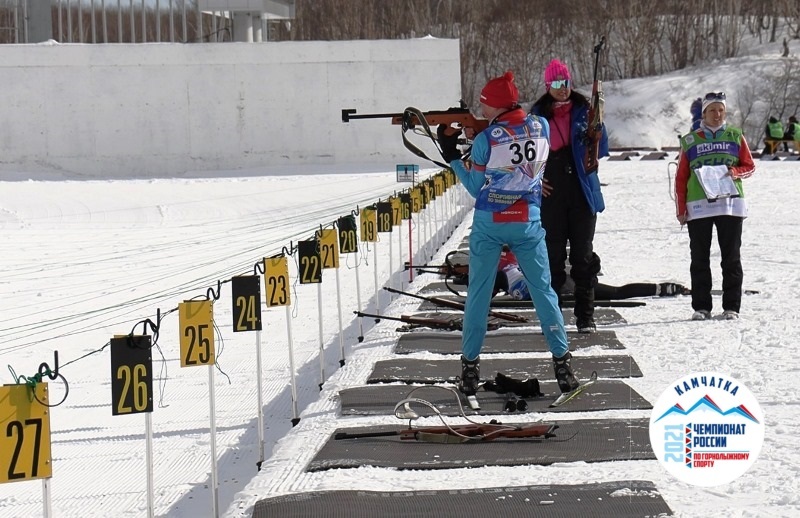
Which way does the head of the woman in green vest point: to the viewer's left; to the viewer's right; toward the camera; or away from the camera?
toward the camera

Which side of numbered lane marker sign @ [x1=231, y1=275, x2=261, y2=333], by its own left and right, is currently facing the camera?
front

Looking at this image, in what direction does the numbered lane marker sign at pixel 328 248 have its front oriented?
toward the camera

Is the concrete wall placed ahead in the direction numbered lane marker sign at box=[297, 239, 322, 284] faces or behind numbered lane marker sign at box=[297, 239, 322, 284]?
behind

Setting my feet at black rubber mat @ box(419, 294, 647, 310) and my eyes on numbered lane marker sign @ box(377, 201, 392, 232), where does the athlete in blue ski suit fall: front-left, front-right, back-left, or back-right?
back-left

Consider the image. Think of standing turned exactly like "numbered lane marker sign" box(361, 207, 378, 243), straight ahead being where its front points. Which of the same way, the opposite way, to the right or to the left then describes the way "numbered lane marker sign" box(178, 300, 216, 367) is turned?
the same way

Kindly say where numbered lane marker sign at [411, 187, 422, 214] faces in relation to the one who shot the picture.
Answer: facing the viewer

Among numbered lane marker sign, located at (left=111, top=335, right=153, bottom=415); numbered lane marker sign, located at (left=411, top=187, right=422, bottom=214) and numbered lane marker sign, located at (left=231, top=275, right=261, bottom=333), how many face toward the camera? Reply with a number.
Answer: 3

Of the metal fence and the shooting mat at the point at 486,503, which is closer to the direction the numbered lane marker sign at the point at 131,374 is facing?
the shooting mat

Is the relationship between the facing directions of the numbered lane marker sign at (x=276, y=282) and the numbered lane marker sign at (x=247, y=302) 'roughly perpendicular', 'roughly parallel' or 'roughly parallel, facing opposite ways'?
roughly parallel

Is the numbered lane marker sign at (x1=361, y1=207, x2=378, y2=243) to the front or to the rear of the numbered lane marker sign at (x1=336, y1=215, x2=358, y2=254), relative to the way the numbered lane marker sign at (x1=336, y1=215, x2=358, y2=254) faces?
to the rear

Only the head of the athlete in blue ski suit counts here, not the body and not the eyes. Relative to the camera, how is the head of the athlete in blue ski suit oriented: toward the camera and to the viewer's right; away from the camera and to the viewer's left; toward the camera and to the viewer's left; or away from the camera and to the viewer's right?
away from the camera and to the viewer's left
